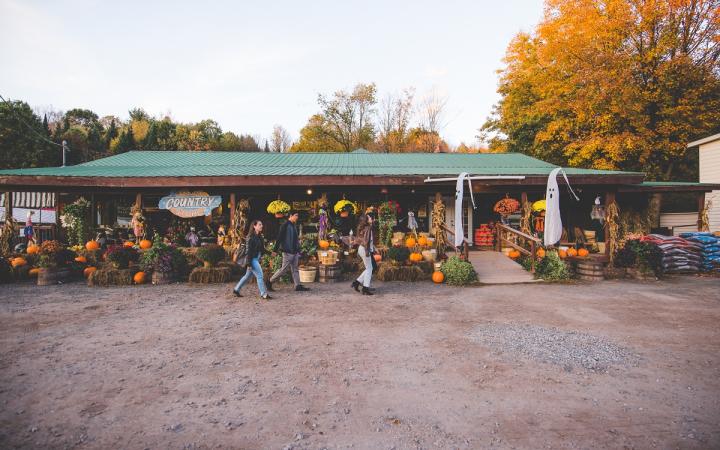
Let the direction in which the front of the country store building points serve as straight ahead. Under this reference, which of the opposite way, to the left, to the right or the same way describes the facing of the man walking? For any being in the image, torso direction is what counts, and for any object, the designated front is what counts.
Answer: to the left

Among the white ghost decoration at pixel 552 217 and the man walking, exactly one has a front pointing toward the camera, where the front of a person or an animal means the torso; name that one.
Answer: the white ghost decoration

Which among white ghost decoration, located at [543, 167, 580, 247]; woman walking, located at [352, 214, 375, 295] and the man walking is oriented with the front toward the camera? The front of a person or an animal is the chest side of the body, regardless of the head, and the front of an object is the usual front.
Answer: the white ghost decoration

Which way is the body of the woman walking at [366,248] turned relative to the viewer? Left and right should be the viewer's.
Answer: facing to the right of the viewer

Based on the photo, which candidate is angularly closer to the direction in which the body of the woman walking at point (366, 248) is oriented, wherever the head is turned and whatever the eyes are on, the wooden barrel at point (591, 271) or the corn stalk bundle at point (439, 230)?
the wooden barrel

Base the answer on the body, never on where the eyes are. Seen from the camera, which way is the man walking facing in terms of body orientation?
to the viewer's right

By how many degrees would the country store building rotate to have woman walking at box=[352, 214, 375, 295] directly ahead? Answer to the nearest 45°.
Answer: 0° — it already faces them

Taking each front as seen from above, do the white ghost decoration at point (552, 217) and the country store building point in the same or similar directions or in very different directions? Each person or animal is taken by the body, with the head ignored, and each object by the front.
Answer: same or similar directions

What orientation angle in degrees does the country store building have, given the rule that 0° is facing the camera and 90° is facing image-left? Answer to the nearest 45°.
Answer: approximately 0°

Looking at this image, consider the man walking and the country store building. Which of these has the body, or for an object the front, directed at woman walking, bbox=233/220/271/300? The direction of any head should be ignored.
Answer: the country store building

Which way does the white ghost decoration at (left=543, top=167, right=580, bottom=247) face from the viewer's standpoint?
toward the camera

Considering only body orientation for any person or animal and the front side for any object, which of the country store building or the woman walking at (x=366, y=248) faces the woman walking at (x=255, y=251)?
the country store building

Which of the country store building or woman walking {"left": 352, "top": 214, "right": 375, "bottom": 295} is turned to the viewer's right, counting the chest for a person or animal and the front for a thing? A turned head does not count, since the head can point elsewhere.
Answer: the woman walking

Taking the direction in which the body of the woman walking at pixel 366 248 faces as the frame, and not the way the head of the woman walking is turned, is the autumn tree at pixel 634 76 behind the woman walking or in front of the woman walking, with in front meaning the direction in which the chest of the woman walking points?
in front
